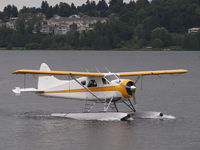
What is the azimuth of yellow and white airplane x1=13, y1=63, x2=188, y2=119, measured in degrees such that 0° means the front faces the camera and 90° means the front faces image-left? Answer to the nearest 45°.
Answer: approximately 315°
